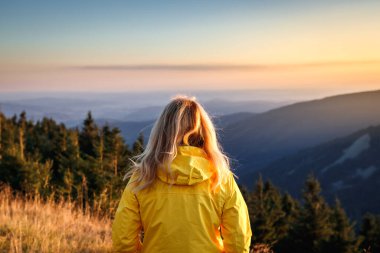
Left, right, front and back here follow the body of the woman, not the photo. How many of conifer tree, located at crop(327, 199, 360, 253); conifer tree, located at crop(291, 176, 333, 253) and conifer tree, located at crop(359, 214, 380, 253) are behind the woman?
0

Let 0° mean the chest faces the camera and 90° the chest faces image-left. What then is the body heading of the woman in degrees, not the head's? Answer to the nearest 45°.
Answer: approximately 180°

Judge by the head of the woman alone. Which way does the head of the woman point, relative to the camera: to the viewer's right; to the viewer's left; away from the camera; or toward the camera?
away from the camera

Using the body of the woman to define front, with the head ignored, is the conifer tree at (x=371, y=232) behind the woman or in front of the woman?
in front

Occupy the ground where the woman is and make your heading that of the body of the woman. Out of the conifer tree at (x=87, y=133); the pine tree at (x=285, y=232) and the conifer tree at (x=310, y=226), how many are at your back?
0

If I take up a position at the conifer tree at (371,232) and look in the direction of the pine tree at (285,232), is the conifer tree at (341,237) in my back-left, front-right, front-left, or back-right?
front-left

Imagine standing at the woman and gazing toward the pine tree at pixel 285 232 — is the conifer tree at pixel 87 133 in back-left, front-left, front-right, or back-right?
front-left

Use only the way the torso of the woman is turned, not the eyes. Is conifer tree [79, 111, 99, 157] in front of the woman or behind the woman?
in front

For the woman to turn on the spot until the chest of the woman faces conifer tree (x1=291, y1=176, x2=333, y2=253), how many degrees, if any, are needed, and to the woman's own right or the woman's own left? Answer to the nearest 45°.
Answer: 0° — they already face it
